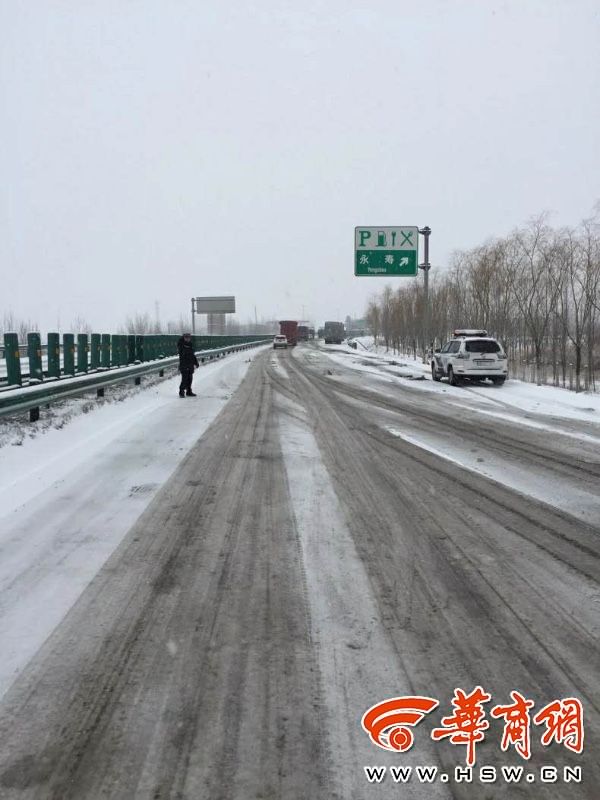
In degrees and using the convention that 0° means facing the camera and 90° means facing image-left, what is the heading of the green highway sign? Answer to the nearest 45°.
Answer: approximately 0°

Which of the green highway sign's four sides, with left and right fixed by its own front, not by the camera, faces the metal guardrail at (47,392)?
front

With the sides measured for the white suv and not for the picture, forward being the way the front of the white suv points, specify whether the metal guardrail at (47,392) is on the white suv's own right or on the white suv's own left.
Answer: on the white suv's own left

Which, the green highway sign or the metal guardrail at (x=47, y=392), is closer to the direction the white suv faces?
the green highway sign

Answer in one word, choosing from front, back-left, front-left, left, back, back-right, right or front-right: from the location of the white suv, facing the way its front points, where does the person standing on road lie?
left

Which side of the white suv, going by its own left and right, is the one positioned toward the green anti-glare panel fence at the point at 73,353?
left

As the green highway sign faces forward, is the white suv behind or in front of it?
in front

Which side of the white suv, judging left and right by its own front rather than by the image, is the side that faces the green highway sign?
front

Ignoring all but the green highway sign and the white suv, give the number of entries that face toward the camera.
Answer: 1

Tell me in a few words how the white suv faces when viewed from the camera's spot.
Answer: facing away from the viewer and to the left of the viewer
